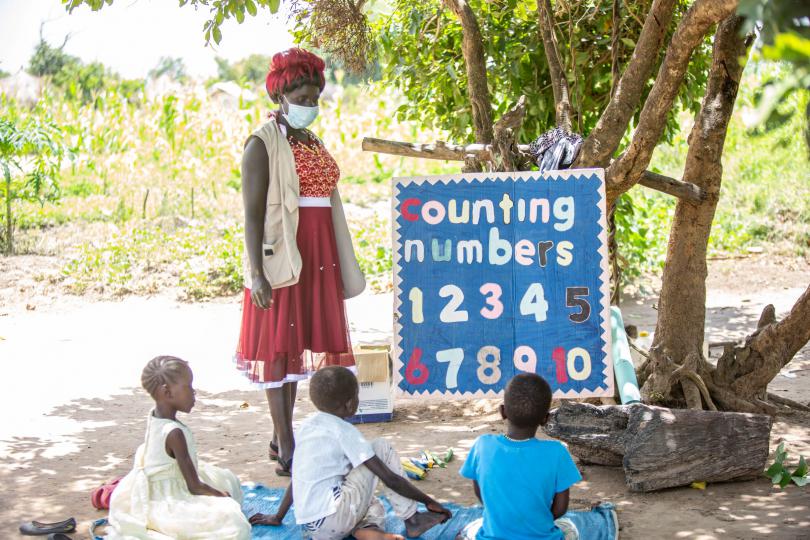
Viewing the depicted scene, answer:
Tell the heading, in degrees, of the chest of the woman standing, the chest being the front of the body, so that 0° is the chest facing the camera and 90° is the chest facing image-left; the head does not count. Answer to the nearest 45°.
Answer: approximately 315°

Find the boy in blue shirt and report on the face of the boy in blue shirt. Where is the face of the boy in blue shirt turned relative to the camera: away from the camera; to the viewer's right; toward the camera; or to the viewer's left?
away from the camera

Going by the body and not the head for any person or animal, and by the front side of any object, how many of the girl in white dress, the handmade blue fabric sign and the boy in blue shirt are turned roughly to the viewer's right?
1

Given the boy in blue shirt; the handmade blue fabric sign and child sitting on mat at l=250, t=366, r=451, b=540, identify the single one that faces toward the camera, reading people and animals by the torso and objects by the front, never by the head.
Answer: the handmade blue fabric sign

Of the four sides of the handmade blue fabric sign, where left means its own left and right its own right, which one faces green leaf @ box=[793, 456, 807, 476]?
left

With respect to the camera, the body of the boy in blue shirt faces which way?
away from the camera

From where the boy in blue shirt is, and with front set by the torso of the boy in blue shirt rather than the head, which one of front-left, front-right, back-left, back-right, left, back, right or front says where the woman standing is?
front-left

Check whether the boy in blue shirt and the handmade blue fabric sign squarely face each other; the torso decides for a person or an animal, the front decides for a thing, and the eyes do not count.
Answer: yes

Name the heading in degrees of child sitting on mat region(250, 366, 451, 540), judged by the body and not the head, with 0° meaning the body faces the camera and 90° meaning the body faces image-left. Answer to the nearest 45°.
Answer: approximately 225°

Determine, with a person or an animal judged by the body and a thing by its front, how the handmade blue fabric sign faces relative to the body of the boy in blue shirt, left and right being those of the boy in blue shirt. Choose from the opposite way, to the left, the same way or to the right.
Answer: the opposite way

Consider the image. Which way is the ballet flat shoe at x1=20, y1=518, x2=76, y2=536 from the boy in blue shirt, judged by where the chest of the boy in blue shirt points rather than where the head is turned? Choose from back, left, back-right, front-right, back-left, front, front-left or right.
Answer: left

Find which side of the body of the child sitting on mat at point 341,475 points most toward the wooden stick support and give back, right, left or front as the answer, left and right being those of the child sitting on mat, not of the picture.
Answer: front

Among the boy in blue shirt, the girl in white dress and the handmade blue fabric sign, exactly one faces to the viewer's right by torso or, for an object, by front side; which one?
the girl in white dress

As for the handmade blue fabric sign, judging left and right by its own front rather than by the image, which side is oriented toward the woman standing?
right

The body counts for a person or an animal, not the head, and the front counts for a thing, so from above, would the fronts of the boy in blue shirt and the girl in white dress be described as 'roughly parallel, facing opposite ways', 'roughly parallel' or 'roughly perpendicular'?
roughly perpendicular

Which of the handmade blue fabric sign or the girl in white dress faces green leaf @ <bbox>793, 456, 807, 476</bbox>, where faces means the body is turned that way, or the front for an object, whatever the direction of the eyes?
the girl in white dress

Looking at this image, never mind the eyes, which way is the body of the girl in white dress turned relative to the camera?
to the viewer's right
